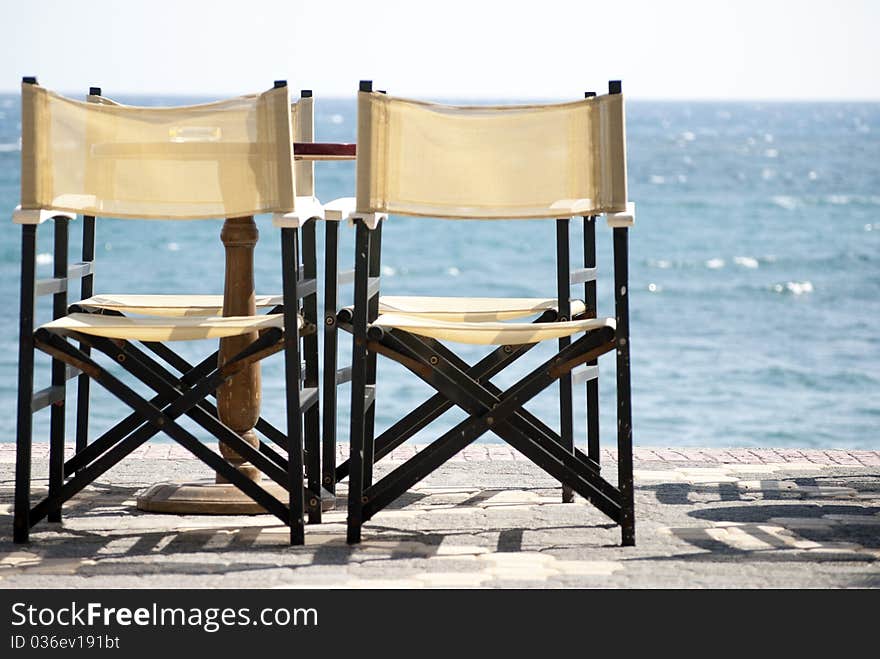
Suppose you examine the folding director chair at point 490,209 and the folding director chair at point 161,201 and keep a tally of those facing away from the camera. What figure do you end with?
2

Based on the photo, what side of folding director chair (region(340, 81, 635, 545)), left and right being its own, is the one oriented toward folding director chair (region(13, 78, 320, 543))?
left

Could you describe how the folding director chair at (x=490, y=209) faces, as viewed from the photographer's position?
facing away from the viewer

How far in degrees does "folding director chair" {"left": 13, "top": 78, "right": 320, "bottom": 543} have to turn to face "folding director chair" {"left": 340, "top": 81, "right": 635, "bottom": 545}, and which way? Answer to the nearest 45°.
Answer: approximately 90° to its right

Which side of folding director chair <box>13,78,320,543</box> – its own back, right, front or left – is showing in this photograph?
back
